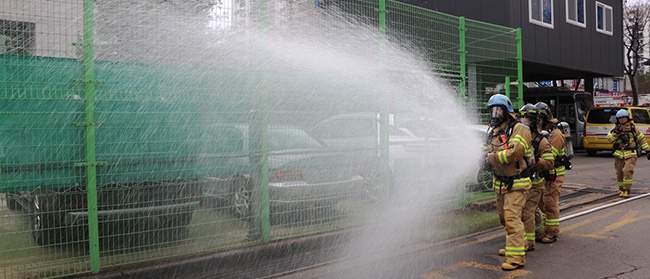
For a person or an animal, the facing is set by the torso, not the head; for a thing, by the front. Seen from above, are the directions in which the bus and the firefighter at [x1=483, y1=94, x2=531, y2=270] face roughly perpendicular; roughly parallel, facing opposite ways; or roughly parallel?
roughly perpendicular

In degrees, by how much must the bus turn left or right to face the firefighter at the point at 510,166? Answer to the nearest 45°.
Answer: approximately 45° to its right

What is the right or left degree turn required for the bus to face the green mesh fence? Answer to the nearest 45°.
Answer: approximately 45° to its right

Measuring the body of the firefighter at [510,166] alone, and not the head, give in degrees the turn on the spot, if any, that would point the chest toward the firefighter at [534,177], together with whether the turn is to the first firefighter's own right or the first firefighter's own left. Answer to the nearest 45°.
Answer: approximately 135° to the first firefighter's own right

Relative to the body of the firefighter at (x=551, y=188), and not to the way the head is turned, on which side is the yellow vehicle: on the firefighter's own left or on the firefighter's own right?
on the firefighter's own right

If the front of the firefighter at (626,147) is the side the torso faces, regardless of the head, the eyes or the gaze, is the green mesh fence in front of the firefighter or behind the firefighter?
in front

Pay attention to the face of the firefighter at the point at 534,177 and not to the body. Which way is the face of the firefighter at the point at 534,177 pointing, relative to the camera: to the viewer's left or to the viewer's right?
to the viewer's left

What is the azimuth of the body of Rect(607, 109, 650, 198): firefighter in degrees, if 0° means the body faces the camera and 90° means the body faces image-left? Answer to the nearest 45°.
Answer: approximately 0°

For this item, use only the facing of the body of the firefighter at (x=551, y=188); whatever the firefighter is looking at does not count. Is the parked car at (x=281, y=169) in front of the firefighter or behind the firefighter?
in front

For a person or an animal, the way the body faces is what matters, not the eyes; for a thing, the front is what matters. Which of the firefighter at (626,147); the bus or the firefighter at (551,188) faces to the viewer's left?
the firefighter at (551,188)

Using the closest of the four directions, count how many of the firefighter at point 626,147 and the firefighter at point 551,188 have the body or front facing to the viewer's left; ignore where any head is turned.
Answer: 1

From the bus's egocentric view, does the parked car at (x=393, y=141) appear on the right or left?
on its right

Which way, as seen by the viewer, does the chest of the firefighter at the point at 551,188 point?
to the viewer's left
